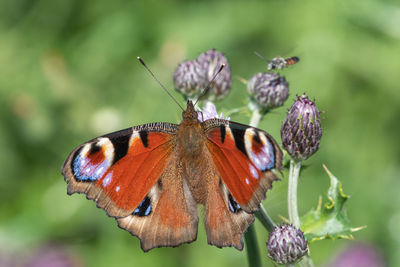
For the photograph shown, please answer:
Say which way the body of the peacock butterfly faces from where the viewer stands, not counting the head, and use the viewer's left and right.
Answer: facing away from the viewer

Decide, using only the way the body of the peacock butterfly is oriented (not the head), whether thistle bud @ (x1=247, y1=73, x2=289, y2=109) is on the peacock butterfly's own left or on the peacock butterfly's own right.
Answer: on the peacock butterfly's own right

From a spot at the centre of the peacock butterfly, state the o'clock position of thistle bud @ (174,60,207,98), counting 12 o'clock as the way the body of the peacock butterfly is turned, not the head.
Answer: The thistle bud is roughly at 1 o'clock from the peacock butterfly.

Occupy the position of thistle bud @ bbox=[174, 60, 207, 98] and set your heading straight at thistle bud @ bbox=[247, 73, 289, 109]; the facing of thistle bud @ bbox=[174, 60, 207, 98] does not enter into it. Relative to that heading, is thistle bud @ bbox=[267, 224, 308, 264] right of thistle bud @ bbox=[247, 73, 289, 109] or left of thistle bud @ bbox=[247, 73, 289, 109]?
right

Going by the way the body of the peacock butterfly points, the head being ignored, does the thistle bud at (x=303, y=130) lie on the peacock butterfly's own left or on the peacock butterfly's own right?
on the peacock butterfly's own right

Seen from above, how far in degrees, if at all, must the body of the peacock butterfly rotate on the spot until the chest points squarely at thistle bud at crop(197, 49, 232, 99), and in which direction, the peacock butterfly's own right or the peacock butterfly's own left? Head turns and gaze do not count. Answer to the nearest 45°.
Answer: approximately 45° to the peacock butterfly's own right
